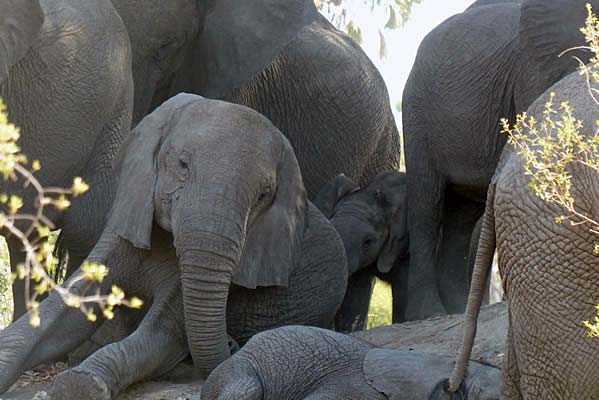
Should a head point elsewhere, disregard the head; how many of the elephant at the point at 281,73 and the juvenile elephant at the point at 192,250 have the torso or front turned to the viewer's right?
0

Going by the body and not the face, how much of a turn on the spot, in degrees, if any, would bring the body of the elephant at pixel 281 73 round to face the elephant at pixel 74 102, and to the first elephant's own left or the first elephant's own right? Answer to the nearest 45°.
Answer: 0° — it already faces it

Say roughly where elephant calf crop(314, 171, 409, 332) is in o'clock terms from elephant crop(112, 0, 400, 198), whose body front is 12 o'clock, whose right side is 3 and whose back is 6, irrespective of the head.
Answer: The elephant calf is roughly at 9 o'clock from the elephant.

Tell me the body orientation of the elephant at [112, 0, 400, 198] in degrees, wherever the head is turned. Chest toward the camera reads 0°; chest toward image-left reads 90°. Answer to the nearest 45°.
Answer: approximately 45°
